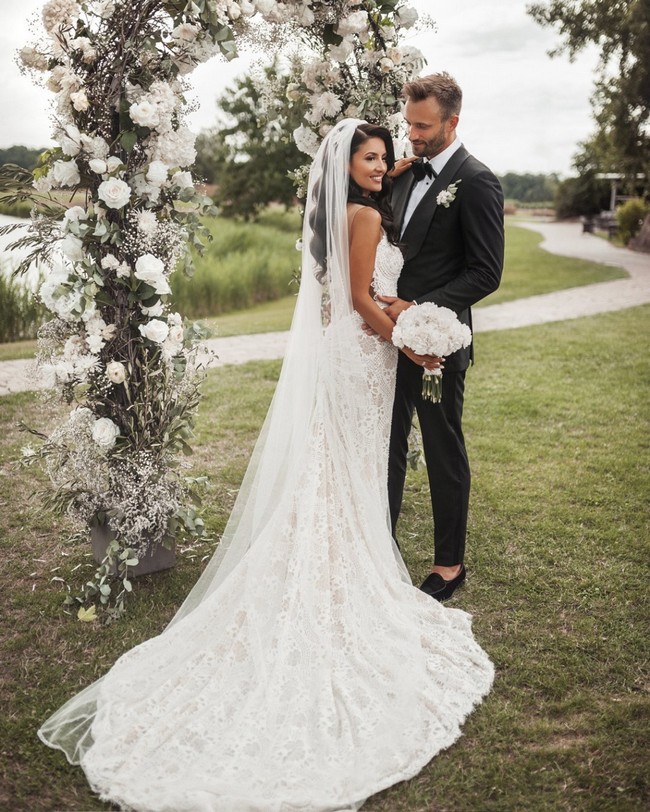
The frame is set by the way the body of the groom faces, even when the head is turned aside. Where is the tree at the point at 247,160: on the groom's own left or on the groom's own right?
on the groom's own right

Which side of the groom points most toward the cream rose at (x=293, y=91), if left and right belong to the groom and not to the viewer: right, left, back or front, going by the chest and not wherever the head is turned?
right

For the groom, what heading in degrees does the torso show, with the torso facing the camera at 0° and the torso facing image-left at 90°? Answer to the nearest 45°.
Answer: approximately 45°

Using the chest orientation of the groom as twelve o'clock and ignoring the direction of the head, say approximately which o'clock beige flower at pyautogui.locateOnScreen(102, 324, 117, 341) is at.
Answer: The beige flower is roughly at 1 o'clock from the groom.

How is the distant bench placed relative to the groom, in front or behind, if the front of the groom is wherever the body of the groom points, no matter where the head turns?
behind

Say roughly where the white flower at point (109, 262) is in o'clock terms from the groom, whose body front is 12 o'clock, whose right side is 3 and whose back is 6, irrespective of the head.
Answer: The white flower is roughly at 1 o'clock from the groom.

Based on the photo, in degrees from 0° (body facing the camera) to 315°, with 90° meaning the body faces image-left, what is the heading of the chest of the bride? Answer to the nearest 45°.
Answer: approximately 270°
